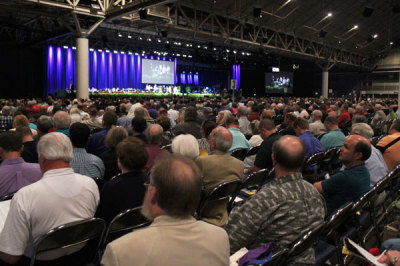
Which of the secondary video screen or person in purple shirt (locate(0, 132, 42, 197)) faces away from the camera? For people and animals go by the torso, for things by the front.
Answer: the person in purple shirt

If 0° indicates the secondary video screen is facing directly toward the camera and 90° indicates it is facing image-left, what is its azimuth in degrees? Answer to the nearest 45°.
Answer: approximately 0°

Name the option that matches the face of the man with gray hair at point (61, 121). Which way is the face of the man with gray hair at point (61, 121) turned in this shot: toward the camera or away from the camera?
away from the camera

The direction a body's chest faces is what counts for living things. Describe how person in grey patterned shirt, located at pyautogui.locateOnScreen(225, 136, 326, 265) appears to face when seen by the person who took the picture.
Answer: facing away from the viewer and to the left of the viewer

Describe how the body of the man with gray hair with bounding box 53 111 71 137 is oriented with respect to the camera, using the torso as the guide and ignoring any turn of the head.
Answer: away from the camera

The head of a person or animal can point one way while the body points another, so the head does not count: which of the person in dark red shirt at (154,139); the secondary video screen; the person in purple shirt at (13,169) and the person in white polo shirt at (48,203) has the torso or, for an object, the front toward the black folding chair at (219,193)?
the secondary video screen

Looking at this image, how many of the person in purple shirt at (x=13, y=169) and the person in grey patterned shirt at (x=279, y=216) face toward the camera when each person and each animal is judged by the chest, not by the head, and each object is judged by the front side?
0

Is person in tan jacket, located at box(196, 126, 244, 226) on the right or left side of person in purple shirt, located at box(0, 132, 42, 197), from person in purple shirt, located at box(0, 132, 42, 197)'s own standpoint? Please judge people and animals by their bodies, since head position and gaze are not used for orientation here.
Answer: on their right

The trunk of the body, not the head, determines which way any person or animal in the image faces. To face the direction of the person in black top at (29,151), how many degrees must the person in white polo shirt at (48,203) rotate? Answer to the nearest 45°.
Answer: approximately 45° to their right

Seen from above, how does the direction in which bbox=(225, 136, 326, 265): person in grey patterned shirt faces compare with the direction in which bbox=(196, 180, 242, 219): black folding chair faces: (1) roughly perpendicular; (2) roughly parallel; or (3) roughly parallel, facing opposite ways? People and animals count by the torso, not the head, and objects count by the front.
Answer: roughly parallel

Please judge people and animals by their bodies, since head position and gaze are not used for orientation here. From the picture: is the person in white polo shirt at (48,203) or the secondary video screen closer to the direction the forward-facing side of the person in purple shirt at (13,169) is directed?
the secondary video screen

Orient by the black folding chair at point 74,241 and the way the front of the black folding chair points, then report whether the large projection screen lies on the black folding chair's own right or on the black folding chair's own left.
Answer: on the black folding chair's own right

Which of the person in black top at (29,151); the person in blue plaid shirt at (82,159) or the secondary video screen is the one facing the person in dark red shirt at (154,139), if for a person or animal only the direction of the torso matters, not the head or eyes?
the secondary video screen

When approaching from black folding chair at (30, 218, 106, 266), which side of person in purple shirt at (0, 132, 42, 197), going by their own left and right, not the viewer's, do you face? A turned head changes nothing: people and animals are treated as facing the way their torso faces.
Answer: back

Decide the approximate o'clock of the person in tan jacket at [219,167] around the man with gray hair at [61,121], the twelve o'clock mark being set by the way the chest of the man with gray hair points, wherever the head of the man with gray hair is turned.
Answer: The person in tan jacket is roughly at 5 o'clock from the man with gray hair.

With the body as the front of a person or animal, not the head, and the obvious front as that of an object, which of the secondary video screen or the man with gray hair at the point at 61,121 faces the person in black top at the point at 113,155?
the secondary video screen
